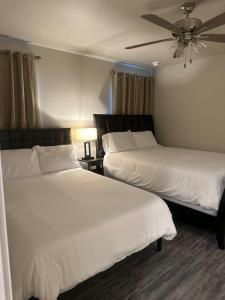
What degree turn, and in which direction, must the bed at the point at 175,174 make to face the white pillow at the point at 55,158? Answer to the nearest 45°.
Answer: approximately 135° to its right

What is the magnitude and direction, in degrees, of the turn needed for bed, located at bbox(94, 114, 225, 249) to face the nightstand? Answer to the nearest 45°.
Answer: approximately 180°

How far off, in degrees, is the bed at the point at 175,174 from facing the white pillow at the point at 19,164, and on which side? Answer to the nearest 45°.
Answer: approximately 135° to its right

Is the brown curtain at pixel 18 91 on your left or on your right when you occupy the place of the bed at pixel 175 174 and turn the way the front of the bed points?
on your right

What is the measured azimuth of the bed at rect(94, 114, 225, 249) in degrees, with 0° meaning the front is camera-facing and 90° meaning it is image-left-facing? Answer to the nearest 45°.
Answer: approximately 315°
